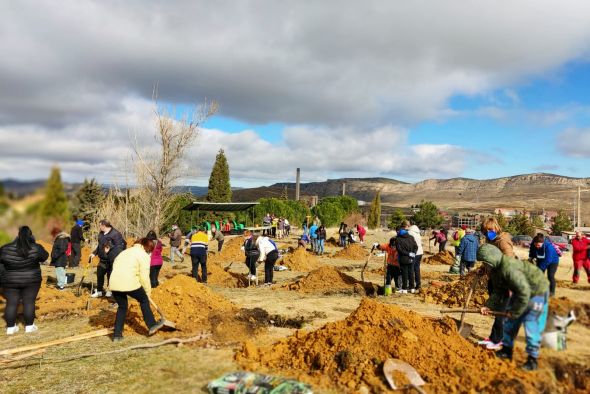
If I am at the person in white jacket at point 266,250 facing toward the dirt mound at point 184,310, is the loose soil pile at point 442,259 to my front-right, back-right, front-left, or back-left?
back-left

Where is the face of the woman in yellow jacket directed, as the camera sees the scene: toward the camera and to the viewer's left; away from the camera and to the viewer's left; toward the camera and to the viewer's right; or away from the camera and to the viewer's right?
away from the camera and to the viewer's right

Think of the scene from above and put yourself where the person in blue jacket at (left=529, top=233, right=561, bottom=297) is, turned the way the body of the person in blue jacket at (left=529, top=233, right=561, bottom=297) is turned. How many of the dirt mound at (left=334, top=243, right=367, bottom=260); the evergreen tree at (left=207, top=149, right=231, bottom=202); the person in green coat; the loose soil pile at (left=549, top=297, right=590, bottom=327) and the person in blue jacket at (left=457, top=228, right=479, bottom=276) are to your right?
3

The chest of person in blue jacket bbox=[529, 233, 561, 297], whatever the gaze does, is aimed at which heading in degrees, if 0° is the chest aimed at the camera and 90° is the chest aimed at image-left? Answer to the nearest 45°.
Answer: approximately 45°
